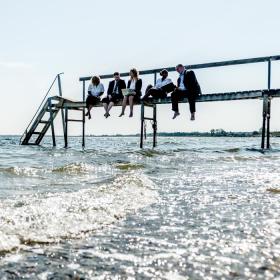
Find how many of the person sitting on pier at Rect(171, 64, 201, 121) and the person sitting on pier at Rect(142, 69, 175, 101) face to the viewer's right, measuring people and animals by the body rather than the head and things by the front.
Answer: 0

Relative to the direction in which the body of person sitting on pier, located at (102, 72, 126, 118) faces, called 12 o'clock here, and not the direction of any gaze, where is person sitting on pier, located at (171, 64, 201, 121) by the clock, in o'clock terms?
person sitting on pier, located at (171, 64, 201, 121) is roughly at 9 o'clock from person sitting on pier, located at (102, 72, 126, 118).

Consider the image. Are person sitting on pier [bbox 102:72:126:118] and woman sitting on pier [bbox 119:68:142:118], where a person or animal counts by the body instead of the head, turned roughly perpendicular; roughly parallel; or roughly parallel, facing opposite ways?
roughly parallel

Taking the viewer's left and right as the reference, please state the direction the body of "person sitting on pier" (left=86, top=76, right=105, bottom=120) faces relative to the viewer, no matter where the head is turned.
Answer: facing the viewer and to the left of the viewer

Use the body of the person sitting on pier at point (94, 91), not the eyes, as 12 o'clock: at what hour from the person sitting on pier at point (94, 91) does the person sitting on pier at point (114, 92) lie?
the person sitting on pier at point (114, 92) is roughly at 9 o'clock from the person sitting on pier at point (94, 91).

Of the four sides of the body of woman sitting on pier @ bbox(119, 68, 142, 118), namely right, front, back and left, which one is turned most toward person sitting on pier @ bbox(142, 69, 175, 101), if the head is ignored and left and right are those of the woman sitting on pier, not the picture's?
left

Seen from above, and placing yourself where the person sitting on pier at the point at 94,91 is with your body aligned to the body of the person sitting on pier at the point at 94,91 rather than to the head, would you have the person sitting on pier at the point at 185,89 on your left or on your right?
on your left

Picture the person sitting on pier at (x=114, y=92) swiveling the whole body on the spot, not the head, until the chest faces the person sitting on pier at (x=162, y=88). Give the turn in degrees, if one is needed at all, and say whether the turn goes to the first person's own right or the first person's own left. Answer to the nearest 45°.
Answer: approximately 90° to the first person's own left

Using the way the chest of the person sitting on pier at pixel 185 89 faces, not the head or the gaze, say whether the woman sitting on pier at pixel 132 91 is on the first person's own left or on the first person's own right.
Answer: on the first person's own right

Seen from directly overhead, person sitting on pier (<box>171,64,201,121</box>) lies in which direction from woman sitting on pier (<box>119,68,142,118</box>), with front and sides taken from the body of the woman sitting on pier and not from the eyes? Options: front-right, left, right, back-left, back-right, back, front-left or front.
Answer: left

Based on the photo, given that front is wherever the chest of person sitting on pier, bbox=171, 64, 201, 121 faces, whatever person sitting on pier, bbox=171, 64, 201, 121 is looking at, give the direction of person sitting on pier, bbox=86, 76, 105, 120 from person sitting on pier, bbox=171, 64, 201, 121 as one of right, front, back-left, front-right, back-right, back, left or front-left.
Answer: right

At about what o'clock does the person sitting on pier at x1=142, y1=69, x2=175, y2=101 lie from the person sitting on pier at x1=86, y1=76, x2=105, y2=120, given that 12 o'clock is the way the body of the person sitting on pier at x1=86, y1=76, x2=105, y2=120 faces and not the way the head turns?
the person sitting on pier at x1=142, y1=69, x2=175, y2=101 is roughly at 9 o'clock from the person sitting on pier at x1=86, y1=76, x2=105, y2=120.

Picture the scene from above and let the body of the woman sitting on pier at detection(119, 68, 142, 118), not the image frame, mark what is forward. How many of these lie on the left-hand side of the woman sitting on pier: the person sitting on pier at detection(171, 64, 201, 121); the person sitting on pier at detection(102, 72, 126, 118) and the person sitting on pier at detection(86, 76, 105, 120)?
1
